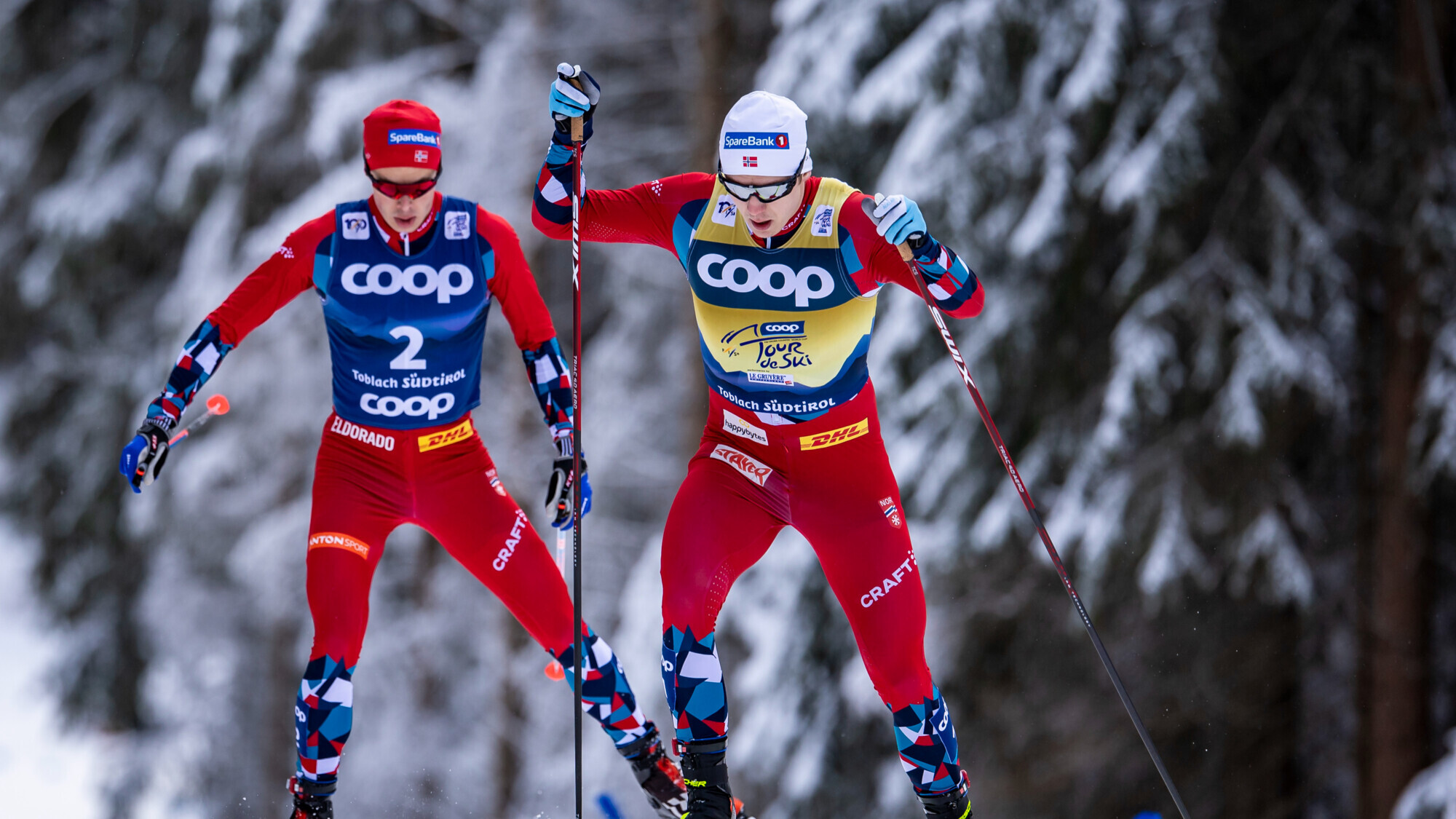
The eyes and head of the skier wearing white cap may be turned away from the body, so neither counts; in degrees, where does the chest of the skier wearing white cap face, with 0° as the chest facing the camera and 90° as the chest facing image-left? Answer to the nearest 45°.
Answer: approximately 0°

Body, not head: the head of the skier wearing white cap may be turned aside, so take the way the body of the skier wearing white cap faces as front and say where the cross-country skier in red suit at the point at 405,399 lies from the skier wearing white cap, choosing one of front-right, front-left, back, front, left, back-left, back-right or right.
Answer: right

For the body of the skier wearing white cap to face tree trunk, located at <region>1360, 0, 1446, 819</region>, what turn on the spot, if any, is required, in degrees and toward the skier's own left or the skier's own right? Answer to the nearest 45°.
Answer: approximately 135° to the skier's own left

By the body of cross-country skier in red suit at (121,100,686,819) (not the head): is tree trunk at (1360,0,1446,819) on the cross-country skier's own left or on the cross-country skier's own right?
on the cross-country skier's own left

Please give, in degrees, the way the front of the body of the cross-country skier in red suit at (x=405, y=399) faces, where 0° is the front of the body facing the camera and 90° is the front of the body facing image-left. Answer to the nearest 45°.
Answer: approximately 0°

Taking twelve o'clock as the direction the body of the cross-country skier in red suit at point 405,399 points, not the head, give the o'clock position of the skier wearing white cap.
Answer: The skier wearing white cap is roughly at 10 o'clock from the cross-country skier in red suit.

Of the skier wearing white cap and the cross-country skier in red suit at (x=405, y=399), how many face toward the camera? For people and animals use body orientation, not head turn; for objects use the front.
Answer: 2

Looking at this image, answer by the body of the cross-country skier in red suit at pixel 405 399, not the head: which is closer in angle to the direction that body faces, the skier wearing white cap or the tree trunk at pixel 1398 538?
the skier wearing white cap

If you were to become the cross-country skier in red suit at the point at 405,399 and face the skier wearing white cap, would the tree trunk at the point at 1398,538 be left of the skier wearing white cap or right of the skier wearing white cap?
left
